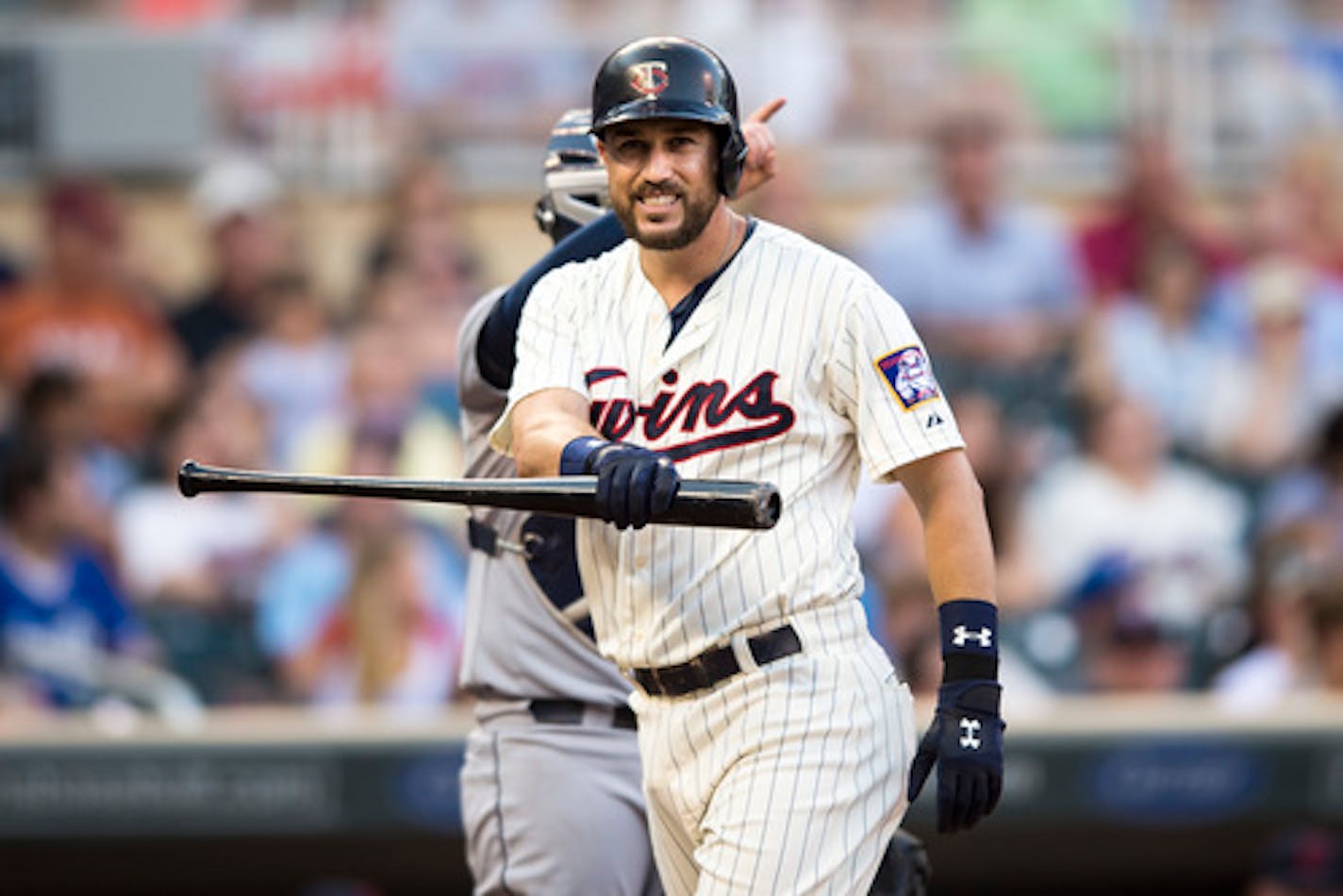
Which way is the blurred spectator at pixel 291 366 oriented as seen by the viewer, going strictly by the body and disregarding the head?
toward the camera

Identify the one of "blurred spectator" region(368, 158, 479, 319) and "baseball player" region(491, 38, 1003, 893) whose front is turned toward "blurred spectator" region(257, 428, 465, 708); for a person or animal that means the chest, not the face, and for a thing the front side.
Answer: "blurred spectator" region(368, 158, 479, 319)

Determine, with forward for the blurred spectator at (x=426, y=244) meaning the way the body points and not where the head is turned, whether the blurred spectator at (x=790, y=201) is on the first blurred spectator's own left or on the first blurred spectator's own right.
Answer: on the first blurred spectator's own left

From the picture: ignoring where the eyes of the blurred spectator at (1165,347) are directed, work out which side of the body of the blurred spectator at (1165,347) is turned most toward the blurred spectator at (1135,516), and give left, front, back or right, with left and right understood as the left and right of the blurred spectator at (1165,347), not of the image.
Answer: front

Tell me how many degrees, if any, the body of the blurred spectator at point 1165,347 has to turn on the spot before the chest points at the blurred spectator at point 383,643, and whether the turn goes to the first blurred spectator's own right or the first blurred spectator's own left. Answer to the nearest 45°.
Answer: approximately 45° to the first blurred spectator's own right

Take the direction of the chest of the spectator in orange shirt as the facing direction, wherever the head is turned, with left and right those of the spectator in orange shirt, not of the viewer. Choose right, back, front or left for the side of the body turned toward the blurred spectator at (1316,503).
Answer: left

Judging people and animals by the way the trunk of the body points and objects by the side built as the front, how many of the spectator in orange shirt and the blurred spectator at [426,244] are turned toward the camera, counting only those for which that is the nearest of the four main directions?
2

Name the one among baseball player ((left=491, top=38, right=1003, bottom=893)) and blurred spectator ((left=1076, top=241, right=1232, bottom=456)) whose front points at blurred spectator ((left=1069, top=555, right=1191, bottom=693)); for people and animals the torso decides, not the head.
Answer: blurred spectator ((left=1076, top=241, right=1232, bottom=456))

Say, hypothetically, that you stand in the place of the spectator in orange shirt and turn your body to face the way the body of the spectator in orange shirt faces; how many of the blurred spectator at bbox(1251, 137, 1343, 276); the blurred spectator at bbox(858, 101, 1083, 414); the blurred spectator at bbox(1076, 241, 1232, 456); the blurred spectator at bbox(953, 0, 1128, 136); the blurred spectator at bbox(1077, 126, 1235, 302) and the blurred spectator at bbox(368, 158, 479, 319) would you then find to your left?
6

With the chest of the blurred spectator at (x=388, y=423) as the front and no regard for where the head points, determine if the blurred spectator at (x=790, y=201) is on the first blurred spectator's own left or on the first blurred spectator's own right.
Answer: on the first blurred spectator's own left

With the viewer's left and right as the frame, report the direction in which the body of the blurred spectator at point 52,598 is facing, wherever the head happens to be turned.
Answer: facing the viewer and to the right of the viewer

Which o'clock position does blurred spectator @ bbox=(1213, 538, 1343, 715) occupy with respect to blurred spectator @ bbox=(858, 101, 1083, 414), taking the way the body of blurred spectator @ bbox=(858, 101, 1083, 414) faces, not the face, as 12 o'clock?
blurred spectator @ bbox=(1213, 538, 1343, 715) is roughly at 11 o'clock from blurred spectator @ bbox=(858, 101, 1083, 414).

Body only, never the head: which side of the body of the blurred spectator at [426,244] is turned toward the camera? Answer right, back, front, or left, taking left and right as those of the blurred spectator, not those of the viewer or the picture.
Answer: front

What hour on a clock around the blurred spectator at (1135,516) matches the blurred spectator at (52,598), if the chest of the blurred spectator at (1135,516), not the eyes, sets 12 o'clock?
the blurred spectator at (52,598) is roughly at 2 o'clock from the blurred spectator at (1135,516).

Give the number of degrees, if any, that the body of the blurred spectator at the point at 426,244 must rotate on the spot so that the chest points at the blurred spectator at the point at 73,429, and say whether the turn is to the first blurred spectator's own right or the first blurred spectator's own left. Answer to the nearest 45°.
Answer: approximately 45° to the first blurred spectator's own right

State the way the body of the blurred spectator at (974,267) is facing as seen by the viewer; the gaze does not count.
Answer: toward the camera
